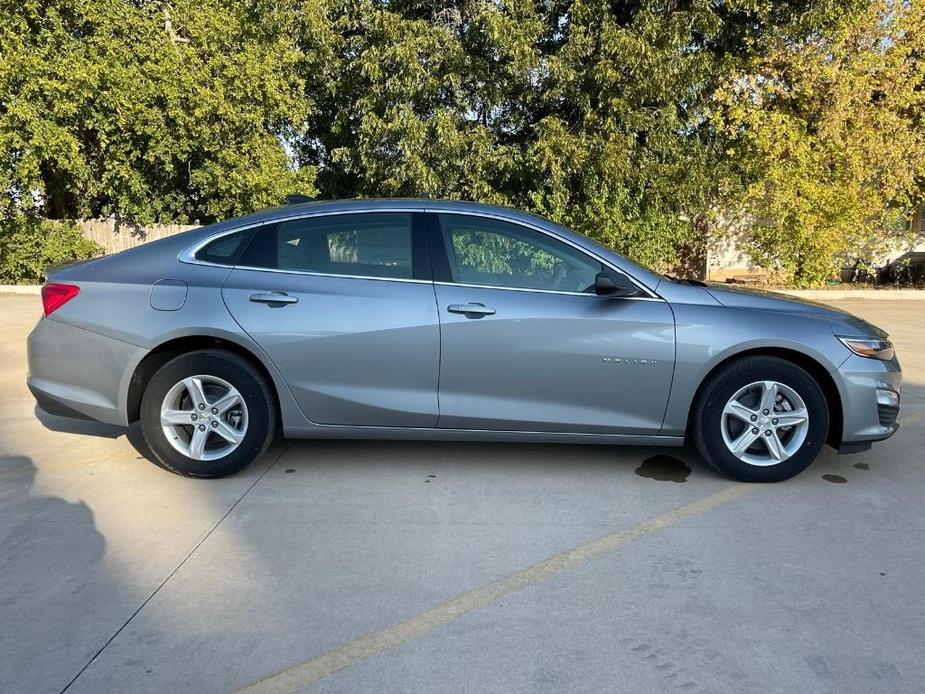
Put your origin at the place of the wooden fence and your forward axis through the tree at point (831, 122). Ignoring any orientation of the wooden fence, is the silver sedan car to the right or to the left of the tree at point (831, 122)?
right

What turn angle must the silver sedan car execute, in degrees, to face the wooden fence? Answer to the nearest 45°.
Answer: approximately 135° to its left

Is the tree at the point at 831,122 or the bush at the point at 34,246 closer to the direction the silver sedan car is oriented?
the tree

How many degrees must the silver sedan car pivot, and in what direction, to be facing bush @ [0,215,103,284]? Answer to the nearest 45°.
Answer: approximately 135° to its left

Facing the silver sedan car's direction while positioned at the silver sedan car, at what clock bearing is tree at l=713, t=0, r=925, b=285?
The tree is roughly at 10 o'clock from the silver sedan car.

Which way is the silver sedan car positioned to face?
to the viewer's right

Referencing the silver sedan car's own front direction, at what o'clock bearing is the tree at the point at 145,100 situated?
The tree is roughly at 8 o'clock from the silver sedan car.
